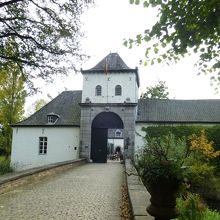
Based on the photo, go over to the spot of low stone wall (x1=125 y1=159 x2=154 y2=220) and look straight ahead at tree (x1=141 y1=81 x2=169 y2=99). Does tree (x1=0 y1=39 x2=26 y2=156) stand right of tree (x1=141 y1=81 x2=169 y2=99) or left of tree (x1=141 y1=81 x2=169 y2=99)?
left

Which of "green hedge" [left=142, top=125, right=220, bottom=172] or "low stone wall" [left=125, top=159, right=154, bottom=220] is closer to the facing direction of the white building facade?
the low stone wall

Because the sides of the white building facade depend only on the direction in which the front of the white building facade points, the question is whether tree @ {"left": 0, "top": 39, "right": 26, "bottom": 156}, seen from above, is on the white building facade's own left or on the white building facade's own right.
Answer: on the white building facade's own right

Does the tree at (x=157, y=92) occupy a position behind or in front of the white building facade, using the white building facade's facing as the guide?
behind

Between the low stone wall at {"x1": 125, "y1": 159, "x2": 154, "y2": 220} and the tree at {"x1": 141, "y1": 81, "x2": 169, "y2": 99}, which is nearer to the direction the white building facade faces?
the low stone wall

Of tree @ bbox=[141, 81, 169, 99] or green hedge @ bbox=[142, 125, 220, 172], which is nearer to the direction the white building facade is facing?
the green hedge

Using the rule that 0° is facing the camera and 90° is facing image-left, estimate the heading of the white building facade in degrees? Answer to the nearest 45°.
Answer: approximately 0°

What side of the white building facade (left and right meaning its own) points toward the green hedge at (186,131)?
left

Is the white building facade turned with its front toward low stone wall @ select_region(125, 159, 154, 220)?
yes

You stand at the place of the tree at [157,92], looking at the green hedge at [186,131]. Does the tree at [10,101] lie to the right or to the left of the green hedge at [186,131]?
right

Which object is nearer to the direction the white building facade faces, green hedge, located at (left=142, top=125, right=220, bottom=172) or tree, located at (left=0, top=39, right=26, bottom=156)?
the green hedge
